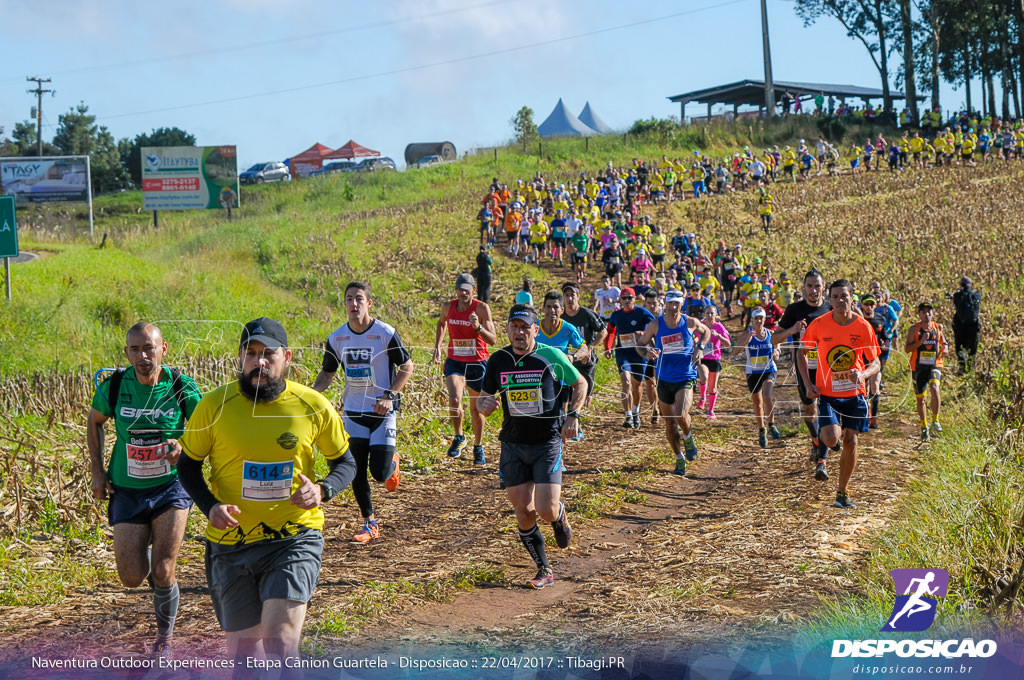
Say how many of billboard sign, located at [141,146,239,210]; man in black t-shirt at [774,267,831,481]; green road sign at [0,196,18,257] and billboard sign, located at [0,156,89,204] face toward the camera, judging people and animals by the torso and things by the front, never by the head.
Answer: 4

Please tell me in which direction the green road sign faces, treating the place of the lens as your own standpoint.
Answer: facing the viewer

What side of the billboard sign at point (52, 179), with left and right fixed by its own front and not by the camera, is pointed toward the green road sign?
front

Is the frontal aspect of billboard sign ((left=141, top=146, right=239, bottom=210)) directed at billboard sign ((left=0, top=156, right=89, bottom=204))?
no

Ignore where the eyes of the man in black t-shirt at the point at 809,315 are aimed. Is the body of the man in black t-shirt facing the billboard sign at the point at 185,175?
no

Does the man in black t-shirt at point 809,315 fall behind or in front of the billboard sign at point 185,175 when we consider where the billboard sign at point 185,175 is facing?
in front

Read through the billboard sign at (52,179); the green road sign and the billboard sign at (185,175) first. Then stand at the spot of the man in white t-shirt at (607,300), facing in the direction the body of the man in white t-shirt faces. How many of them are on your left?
0

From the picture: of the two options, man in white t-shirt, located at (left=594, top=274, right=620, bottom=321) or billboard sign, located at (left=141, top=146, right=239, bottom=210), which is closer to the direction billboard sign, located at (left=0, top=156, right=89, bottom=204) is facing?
the man in white t-shirt

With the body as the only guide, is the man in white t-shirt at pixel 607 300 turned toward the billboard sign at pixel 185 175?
no

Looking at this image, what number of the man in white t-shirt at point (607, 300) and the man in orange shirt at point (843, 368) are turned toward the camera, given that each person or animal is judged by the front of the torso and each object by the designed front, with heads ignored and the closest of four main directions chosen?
2

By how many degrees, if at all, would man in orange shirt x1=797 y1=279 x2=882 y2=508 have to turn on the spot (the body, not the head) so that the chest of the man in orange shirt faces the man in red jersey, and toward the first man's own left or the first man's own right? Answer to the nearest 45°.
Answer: approximately 90° to the first man's own right

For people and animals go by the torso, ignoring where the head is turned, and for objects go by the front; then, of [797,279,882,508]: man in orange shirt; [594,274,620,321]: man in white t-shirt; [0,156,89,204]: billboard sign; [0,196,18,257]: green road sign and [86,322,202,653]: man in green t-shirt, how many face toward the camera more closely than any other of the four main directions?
5

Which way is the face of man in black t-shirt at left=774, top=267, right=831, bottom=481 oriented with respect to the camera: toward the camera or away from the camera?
toward the camera

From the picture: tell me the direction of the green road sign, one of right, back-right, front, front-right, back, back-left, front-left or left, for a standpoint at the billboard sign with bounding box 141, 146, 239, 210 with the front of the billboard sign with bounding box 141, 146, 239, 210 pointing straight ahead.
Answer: front

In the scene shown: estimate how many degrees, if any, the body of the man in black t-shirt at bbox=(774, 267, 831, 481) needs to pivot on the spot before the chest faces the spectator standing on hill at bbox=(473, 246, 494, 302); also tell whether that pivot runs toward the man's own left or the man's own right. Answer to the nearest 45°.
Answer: approximately 135° to the man's own right

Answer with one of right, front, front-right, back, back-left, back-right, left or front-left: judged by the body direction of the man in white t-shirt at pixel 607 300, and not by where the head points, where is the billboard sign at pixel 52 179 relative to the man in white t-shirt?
back-right

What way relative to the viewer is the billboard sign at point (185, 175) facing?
toward the camera

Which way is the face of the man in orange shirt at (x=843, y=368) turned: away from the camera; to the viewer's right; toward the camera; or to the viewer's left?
toward the camera

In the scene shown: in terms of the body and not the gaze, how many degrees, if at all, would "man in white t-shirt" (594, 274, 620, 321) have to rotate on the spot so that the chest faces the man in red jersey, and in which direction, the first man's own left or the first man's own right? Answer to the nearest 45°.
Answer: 0° — they already face them

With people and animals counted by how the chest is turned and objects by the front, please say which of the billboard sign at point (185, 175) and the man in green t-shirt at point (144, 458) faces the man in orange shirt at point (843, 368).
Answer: the billboard sign

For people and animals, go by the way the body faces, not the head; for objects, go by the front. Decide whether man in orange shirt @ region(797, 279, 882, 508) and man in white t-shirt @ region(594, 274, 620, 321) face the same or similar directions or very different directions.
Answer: same or similar directions

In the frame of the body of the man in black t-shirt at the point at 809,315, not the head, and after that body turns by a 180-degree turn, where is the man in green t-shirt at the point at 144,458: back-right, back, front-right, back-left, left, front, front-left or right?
back-left

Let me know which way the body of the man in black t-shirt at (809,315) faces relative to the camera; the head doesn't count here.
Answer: toward the camera
